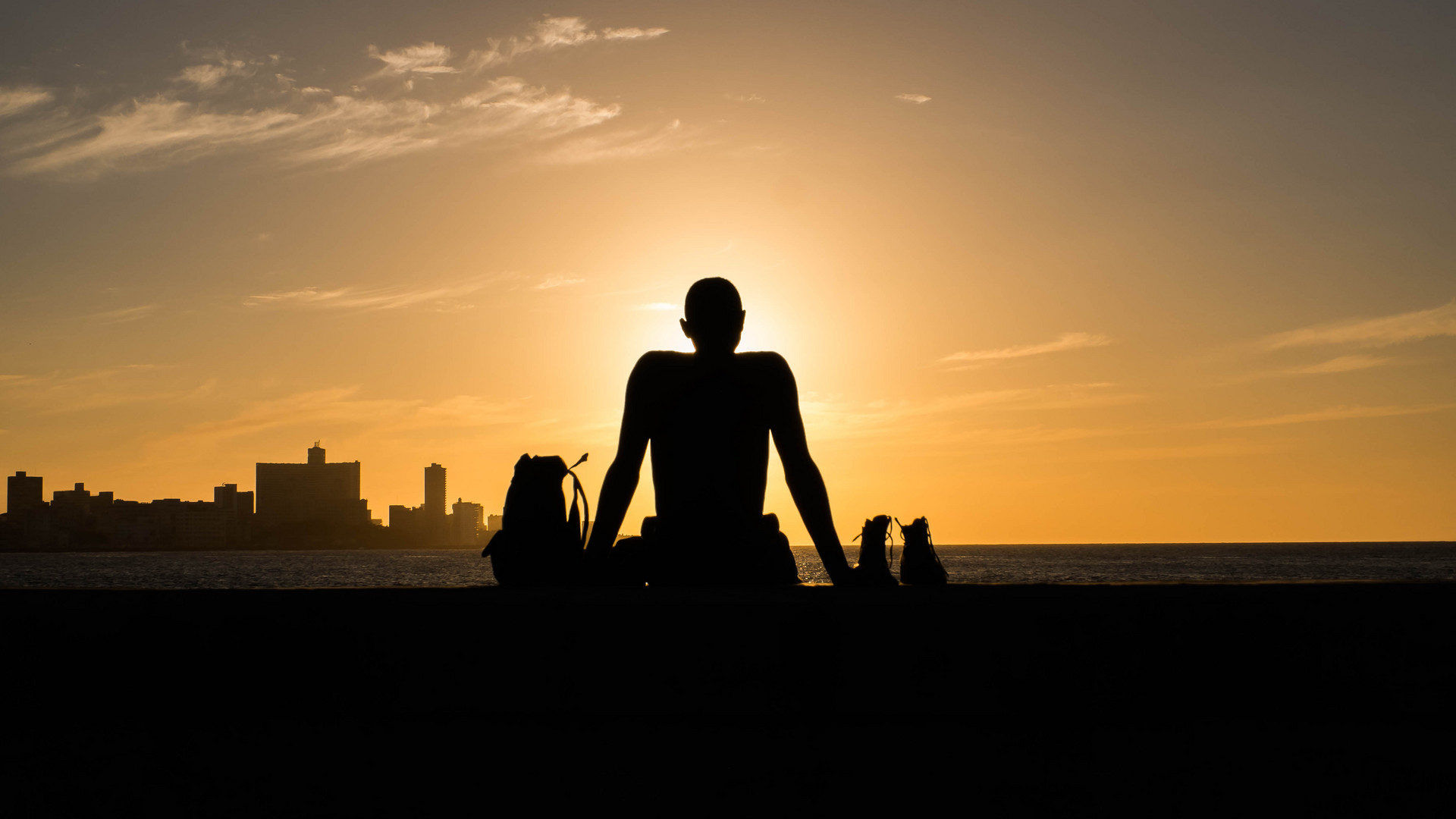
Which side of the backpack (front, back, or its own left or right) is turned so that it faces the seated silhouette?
back

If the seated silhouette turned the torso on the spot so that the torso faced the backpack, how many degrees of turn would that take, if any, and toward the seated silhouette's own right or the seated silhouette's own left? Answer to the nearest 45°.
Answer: approximately 90° to the seated silhouette's own left

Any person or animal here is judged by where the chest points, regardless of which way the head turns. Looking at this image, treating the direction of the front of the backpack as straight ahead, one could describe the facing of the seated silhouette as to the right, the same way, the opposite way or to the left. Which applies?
to the right

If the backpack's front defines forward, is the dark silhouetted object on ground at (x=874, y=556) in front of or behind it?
behind

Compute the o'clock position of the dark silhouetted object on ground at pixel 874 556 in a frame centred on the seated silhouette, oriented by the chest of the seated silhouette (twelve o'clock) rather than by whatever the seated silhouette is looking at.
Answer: The dark silhouetted object on ground is roughly at 3 o'clock from the seated silhouette.

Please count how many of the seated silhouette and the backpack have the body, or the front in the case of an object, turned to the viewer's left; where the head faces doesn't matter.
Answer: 1

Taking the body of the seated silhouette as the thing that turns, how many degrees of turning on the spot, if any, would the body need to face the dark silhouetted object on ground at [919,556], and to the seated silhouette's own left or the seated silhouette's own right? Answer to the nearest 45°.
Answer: approximately 45° to the seated silhouette's own right

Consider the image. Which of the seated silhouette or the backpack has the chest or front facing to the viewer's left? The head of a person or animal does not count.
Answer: the backpack

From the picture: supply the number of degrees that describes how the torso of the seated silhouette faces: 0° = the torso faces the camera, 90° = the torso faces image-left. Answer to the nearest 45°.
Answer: approximately 180°

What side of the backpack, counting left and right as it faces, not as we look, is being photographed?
left
